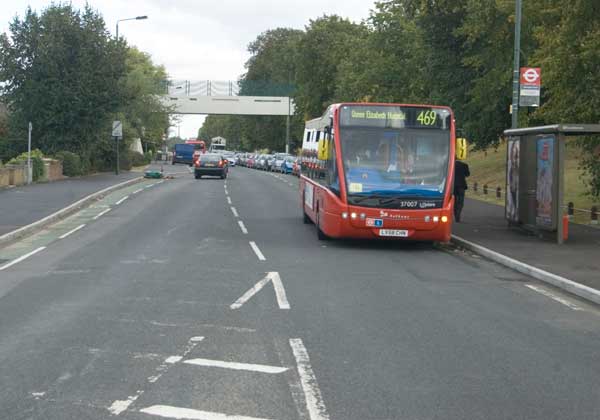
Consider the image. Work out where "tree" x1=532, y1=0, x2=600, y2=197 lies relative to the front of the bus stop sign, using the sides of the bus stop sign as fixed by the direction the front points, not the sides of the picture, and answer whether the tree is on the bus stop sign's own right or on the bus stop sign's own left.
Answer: on the bus stop sign's own left

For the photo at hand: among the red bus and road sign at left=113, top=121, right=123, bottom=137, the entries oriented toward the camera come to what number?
2

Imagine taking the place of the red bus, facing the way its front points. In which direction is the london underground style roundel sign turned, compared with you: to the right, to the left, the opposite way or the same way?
the same way

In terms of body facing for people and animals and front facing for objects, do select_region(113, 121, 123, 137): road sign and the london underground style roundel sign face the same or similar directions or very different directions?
same or similar directions

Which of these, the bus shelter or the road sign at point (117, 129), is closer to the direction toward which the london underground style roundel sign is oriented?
the bus shelter

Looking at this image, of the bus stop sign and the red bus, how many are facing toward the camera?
2

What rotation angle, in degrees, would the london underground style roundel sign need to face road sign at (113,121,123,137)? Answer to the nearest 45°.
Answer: approximately 135° to its right

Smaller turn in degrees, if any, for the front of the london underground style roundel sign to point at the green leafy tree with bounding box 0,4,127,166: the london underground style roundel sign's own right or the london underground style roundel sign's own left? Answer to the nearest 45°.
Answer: approximately 135° to the london underground style roundel sign's own right

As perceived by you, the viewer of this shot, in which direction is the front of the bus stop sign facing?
facing the viewer

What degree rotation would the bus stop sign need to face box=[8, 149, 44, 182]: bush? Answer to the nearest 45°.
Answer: approximately 135° to its right

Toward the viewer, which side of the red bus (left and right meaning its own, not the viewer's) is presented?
front
